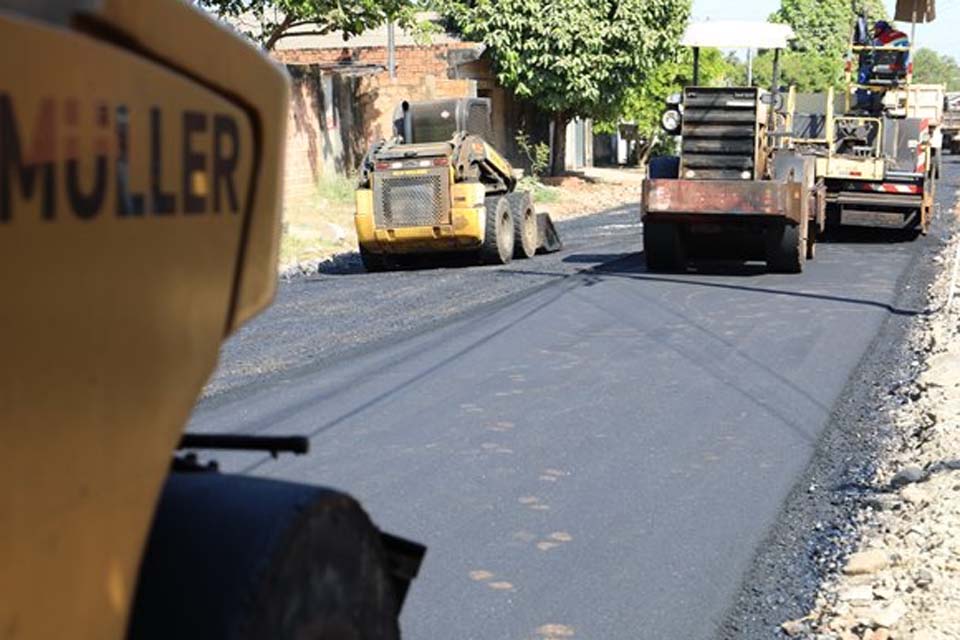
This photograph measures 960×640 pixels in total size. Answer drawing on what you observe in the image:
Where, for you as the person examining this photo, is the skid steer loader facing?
facing away from the viewer and to the right of the viewer

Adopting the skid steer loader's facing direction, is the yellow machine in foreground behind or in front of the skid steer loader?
behind

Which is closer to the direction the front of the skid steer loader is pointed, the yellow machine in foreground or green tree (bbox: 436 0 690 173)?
the green tree

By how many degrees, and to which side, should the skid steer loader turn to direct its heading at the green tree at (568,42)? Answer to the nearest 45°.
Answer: approximately 45° to its left

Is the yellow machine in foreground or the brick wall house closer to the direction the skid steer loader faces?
the brick wall house

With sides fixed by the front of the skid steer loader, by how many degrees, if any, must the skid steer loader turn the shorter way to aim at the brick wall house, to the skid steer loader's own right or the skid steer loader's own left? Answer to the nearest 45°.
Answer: approximately 45° to the skid steer loader's own left

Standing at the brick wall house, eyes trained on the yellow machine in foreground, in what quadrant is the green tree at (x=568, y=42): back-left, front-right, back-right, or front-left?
back-left
